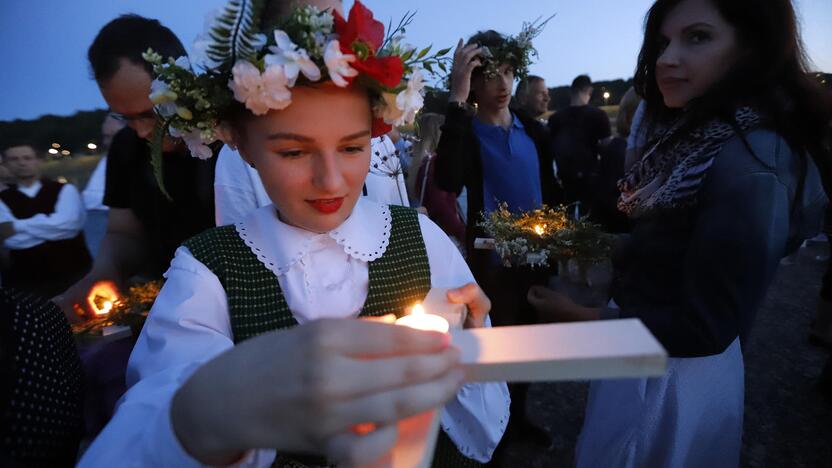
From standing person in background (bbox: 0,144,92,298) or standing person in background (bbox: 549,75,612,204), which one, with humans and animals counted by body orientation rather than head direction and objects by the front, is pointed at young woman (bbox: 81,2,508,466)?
standing person in background (bbox: 0,144,92,298)

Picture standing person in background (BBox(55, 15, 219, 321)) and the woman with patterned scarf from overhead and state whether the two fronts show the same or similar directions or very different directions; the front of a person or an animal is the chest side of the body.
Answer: very different directions

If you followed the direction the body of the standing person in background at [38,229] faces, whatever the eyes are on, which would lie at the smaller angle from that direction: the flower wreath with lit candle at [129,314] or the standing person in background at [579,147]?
the flower wreath with lit candle

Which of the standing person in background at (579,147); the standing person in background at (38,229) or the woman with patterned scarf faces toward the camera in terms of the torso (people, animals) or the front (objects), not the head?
the standing person in background at (38,229)

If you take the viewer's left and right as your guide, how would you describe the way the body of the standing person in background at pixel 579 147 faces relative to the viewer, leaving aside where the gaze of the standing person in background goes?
facing away from the viewer

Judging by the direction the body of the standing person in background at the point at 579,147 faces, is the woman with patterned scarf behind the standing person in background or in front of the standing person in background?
behind

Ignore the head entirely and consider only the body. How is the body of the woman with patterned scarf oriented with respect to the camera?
to the viewer's left

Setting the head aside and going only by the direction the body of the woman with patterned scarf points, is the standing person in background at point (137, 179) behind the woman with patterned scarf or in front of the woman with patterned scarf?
in front

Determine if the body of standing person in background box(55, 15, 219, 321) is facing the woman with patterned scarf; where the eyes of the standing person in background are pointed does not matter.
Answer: yes

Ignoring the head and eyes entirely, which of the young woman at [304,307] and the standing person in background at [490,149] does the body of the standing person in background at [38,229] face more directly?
the young woman

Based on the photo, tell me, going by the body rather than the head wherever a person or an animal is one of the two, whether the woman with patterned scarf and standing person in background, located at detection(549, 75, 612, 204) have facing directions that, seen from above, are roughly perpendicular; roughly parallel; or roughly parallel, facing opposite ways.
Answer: roughly perpendicular
